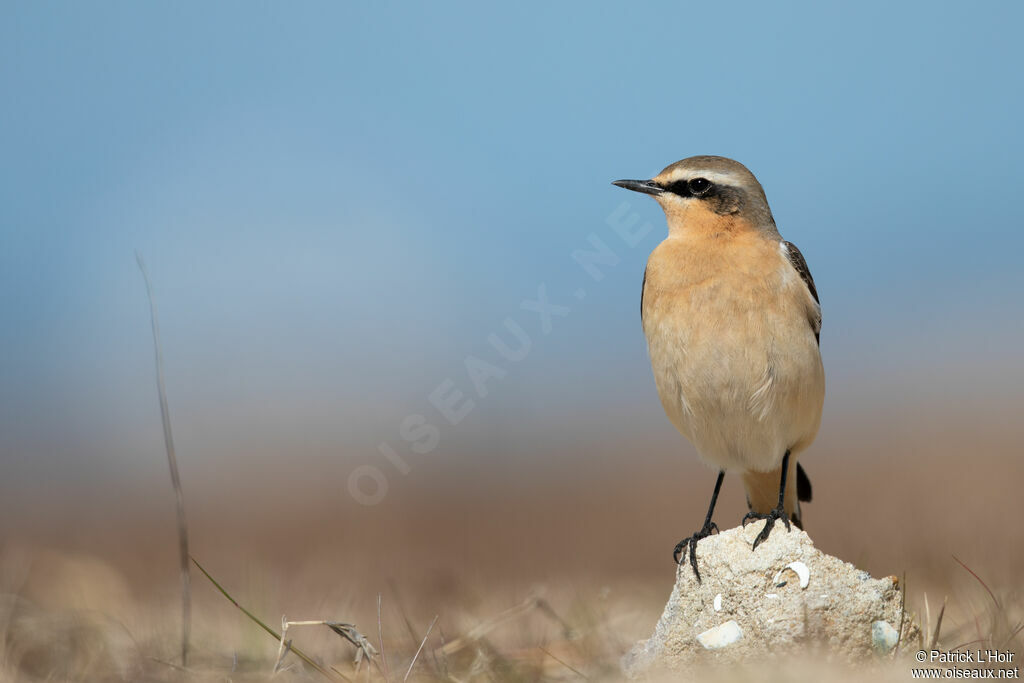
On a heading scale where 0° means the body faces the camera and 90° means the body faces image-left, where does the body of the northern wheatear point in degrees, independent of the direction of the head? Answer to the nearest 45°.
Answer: approximately 45°

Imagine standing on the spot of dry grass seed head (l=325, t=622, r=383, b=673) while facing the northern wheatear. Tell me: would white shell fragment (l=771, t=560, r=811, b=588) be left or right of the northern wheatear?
right

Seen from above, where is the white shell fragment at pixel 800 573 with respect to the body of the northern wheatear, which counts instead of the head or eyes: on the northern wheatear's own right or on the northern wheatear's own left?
on the northern wheatear's own left
